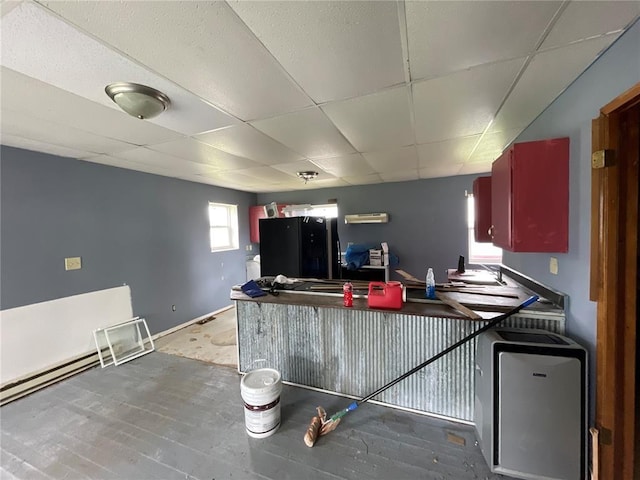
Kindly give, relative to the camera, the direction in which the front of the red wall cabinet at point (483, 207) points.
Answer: facing to the left of the viewer

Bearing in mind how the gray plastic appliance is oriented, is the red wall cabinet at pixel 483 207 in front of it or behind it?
behind

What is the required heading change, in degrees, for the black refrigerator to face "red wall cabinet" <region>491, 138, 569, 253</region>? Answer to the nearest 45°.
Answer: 0° — it already faces it

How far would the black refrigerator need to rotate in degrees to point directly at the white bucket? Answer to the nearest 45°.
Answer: approximately 45° to its right

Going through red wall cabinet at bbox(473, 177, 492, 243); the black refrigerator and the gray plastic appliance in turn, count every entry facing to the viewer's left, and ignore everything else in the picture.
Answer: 1

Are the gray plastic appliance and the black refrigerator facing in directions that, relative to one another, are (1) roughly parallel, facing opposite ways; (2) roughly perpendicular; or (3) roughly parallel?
roughly perpendicular

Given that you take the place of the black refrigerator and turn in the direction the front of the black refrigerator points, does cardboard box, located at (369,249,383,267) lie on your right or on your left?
on your left

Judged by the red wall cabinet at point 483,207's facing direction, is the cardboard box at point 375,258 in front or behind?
in front

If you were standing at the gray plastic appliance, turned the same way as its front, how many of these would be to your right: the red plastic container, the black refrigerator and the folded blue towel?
3
